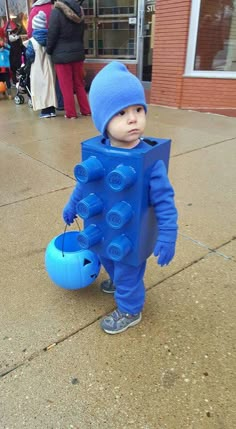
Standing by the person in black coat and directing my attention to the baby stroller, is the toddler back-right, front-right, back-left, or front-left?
back-left

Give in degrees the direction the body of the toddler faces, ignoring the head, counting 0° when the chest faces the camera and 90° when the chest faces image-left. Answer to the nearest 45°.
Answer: approximately 45°

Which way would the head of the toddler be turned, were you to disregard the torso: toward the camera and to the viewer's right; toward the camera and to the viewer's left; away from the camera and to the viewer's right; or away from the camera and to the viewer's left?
toward the camera and to the viewer's right

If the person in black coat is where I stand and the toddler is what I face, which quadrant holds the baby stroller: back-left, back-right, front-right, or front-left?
back-right

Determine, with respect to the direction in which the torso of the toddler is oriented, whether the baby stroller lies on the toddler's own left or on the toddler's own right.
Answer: on the toddler's own right

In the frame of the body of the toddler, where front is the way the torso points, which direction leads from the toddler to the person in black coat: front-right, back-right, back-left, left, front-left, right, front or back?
back-right
